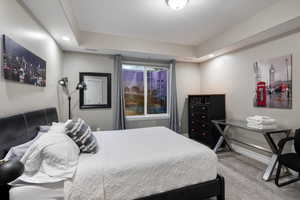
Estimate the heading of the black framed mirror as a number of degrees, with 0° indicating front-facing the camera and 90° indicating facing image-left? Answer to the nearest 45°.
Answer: approximately 0°

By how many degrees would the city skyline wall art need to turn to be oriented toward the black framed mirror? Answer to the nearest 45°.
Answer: approximately 90° to its left

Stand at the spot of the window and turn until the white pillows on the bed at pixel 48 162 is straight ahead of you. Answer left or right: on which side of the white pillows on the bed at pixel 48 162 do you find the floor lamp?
right

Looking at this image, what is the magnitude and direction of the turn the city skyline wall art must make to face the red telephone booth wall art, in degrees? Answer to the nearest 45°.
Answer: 0° — it already faces it

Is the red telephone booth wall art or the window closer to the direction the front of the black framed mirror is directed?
the red telephone booth wall art

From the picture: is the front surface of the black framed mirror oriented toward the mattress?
yes

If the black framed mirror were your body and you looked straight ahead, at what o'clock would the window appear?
The window is roughly at 9 o'clock from the black framed mirror.

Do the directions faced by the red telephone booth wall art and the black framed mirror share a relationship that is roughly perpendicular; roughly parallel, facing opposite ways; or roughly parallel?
roughly perpendicular
